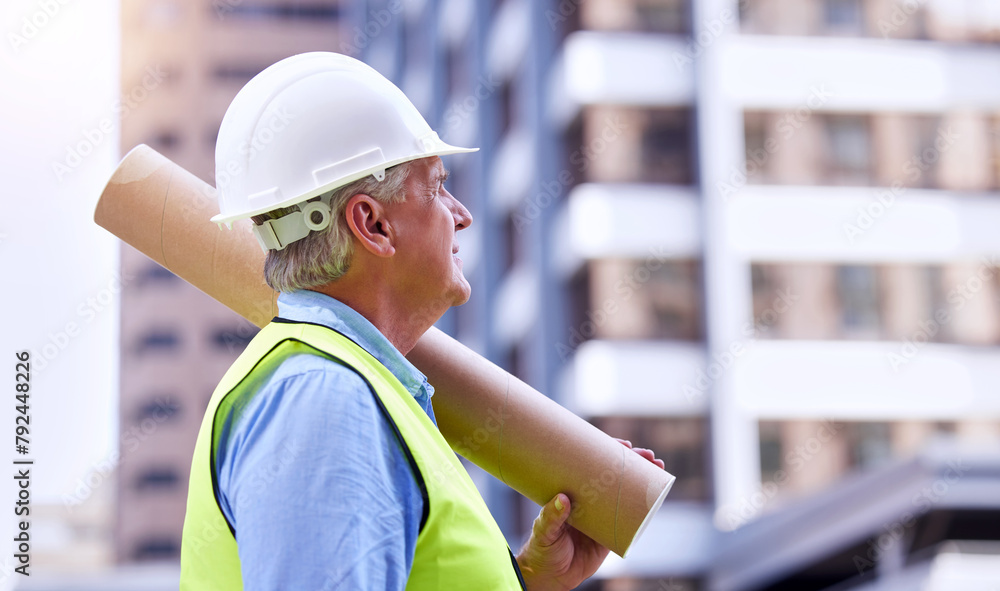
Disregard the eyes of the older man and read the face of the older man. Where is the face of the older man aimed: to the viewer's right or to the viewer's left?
to the viewer's right

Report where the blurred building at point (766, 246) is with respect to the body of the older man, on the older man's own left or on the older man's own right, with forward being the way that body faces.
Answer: on the older man's own left

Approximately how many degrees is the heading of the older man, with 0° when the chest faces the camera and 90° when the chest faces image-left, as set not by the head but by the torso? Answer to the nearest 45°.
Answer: approximately 270°
